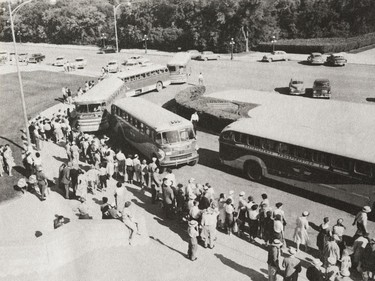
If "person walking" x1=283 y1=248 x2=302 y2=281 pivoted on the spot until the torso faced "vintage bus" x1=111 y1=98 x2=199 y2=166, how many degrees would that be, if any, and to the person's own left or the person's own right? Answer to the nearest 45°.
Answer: approximately 45° to the person's own left

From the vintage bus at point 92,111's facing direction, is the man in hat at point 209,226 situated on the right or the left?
on its left

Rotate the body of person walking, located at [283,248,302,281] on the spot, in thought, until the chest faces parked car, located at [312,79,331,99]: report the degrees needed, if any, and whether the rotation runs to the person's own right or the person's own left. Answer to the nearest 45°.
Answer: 0° — they already face it

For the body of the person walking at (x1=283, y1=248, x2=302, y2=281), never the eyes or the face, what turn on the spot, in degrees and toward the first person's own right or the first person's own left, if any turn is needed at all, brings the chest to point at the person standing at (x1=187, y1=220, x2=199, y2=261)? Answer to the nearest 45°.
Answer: approximately 45° to the first person's own left

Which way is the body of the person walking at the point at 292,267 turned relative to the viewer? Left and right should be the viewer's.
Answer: facing away from the viewer

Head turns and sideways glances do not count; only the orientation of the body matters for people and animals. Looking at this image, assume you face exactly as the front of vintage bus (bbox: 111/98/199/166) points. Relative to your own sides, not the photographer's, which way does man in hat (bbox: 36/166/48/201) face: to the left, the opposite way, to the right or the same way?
to the left

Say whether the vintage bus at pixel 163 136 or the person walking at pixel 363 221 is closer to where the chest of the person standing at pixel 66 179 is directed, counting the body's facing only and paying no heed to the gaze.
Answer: the vintage bus

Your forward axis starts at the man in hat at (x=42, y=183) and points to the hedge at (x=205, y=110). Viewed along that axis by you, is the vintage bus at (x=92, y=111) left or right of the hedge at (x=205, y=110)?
left

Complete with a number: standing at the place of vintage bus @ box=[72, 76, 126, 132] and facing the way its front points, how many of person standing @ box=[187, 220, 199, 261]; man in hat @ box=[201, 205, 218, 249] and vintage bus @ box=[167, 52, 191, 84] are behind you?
1

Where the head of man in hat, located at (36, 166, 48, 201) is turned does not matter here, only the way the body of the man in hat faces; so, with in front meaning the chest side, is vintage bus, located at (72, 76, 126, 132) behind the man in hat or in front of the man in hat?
in front

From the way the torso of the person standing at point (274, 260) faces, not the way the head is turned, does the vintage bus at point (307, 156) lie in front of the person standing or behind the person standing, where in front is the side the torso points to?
in front

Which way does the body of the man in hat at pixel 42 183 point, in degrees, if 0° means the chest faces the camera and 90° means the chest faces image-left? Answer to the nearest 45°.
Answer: approximately 225°
